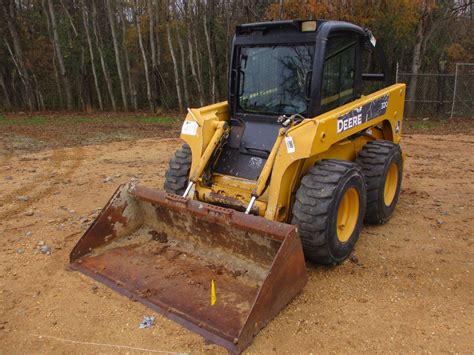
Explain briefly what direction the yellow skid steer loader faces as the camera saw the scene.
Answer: facing the viewer and to the left of the viewer

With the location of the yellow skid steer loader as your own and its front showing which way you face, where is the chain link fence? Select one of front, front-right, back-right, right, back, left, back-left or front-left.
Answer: back
